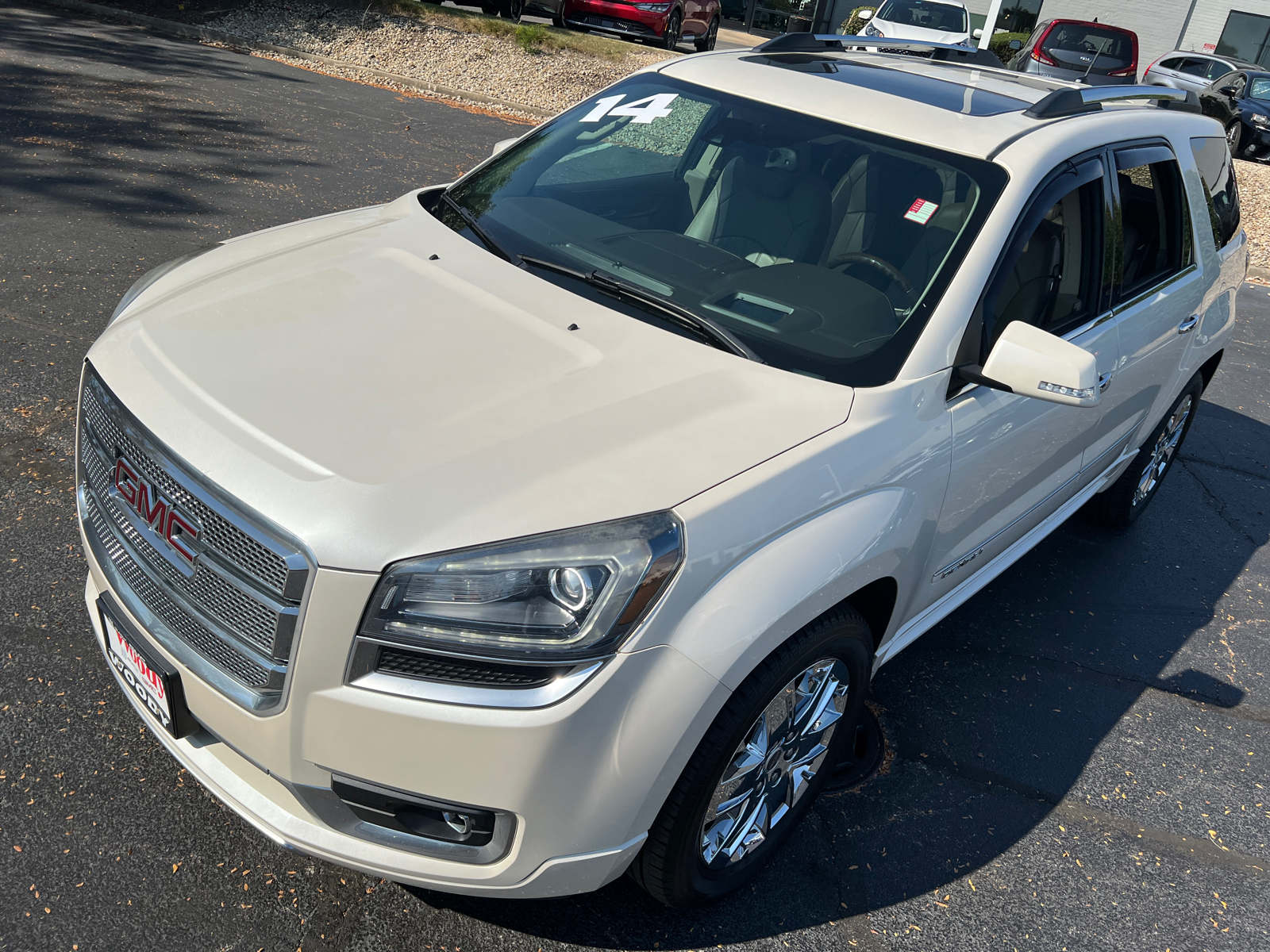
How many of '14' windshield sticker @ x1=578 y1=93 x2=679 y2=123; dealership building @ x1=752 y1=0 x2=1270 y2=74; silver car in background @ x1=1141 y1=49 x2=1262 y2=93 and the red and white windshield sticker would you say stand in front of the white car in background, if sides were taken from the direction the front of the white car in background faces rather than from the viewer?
2

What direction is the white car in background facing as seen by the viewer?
toward the camera

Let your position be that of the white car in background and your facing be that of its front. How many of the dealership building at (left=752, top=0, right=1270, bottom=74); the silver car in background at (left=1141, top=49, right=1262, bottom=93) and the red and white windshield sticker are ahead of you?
1

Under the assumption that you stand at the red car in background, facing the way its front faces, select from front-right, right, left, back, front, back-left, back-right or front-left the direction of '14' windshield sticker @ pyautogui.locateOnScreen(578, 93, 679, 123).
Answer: front-left

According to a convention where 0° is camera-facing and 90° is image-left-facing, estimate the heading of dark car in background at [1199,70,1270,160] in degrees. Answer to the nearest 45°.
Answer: approximately 315°

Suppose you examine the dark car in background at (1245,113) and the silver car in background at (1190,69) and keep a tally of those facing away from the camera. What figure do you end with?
0

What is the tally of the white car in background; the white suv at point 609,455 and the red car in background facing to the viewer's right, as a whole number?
0

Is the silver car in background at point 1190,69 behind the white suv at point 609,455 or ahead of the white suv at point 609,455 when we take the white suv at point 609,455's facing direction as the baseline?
behind

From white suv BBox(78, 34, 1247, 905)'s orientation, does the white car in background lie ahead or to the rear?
to the rear

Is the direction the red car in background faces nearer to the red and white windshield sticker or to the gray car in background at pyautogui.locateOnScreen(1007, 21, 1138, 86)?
the red and white windshield sticker

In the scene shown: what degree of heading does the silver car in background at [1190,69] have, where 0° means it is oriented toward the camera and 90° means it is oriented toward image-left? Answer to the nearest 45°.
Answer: approximately 315°

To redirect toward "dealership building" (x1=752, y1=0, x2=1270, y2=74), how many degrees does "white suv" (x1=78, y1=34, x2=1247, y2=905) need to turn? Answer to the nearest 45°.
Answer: approximately 135° to its right

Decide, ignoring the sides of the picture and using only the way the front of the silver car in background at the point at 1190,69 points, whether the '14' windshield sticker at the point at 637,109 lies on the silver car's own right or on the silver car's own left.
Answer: on the silver car's own right

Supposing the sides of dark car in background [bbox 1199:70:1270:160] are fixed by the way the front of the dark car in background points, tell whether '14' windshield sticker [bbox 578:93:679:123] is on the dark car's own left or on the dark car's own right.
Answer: on the dark car's own right

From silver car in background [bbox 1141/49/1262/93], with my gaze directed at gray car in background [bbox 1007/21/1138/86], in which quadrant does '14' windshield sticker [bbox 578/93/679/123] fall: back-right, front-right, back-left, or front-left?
front-left

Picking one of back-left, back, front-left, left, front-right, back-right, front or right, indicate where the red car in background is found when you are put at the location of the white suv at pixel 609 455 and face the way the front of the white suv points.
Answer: back-right

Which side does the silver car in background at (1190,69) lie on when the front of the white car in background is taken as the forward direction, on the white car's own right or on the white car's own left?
on the white car's own left

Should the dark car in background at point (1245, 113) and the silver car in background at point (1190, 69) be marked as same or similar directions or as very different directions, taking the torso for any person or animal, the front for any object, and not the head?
same or similar directions
